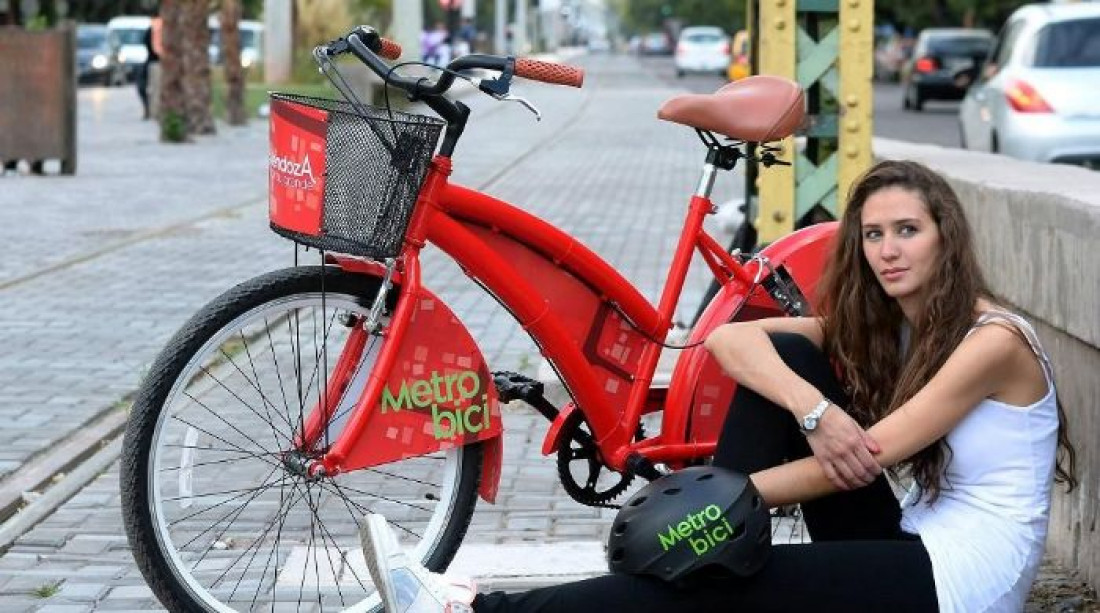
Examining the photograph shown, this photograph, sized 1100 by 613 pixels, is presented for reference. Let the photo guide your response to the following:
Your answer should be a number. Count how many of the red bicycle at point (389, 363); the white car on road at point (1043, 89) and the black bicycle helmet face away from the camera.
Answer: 1

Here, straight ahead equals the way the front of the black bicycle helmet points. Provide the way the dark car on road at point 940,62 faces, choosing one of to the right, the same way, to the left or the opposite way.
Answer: to the right

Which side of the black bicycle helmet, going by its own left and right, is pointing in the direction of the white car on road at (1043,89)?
right

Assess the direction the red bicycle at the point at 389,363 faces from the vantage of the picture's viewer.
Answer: facing the viewer and to the left of the viewer

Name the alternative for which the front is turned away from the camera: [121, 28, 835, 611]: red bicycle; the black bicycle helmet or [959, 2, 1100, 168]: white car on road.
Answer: the white car on road

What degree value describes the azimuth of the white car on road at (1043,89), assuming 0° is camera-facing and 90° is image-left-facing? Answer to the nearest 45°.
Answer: approximately 180°

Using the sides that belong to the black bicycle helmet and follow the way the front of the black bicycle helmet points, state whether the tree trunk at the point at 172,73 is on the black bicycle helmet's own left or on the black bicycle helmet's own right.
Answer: on the black bicycle helmet's own right

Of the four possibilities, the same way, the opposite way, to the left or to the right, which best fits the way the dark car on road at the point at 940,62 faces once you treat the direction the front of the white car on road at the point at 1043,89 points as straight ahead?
the same way

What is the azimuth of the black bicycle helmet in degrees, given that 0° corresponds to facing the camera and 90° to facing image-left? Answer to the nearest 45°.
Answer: approximately 90°

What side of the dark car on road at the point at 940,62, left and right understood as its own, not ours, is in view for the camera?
back

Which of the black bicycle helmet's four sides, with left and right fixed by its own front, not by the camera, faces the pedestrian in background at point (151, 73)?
right

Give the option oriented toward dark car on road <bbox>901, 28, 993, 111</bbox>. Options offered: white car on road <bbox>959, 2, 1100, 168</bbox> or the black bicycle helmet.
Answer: the white car on road

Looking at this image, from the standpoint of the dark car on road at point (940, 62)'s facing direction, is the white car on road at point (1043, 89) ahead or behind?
behind

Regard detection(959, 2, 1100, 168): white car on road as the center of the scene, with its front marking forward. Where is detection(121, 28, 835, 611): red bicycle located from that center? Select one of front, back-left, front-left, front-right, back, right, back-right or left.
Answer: back

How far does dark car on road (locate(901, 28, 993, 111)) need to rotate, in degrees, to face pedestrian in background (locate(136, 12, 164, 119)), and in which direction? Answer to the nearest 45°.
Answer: approximately 135° to its left

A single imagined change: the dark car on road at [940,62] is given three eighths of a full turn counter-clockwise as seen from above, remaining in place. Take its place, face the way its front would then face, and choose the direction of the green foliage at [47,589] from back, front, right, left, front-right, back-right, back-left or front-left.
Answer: front-left
